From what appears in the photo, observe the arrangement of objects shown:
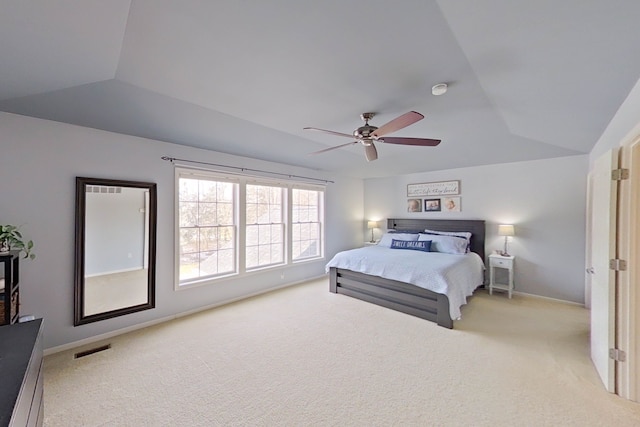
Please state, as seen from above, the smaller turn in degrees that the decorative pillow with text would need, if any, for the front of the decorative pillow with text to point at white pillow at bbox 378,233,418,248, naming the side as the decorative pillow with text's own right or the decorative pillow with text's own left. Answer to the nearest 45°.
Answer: approximately 135° to the decorative pillow with text's own right

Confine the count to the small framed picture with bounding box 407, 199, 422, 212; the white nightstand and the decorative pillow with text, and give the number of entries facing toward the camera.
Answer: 3

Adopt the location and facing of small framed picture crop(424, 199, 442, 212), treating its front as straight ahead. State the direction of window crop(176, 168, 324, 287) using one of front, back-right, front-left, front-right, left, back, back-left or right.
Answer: front-right

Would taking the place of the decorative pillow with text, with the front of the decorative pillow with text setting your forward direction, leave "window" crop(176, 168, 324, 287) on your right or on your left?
on your right

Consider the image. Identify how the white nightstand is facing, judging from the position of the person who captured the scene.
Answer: facing the viewer

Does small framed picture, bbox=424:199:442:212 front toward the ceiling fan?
yes

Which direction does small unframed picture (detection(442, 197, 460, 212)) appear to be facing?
toward the camera

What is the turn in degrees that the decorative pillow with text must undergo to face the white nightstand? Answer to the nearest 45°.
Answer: approximately 90° to its left

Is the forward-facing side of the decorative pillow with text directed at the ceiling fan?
yes

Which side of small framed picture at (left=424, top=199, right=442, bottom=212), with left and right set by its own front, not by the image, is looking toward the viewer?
front

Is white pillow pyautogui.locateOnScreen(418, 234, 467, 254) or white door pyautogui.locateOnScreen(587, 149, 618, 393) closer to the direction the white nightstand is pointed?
the white door

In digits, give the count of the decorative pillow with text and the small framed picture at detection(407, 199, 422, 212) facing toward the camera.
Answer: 2

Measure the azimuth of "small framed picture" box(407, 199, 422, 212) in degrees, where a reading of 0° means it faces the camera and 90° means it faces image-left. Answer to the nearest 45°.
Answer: approximately 0°

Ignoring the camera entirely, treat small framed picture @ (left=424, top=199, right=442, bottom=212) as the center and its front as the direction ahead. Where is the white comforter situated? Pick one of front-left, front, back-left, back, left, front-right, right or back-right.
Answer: front
